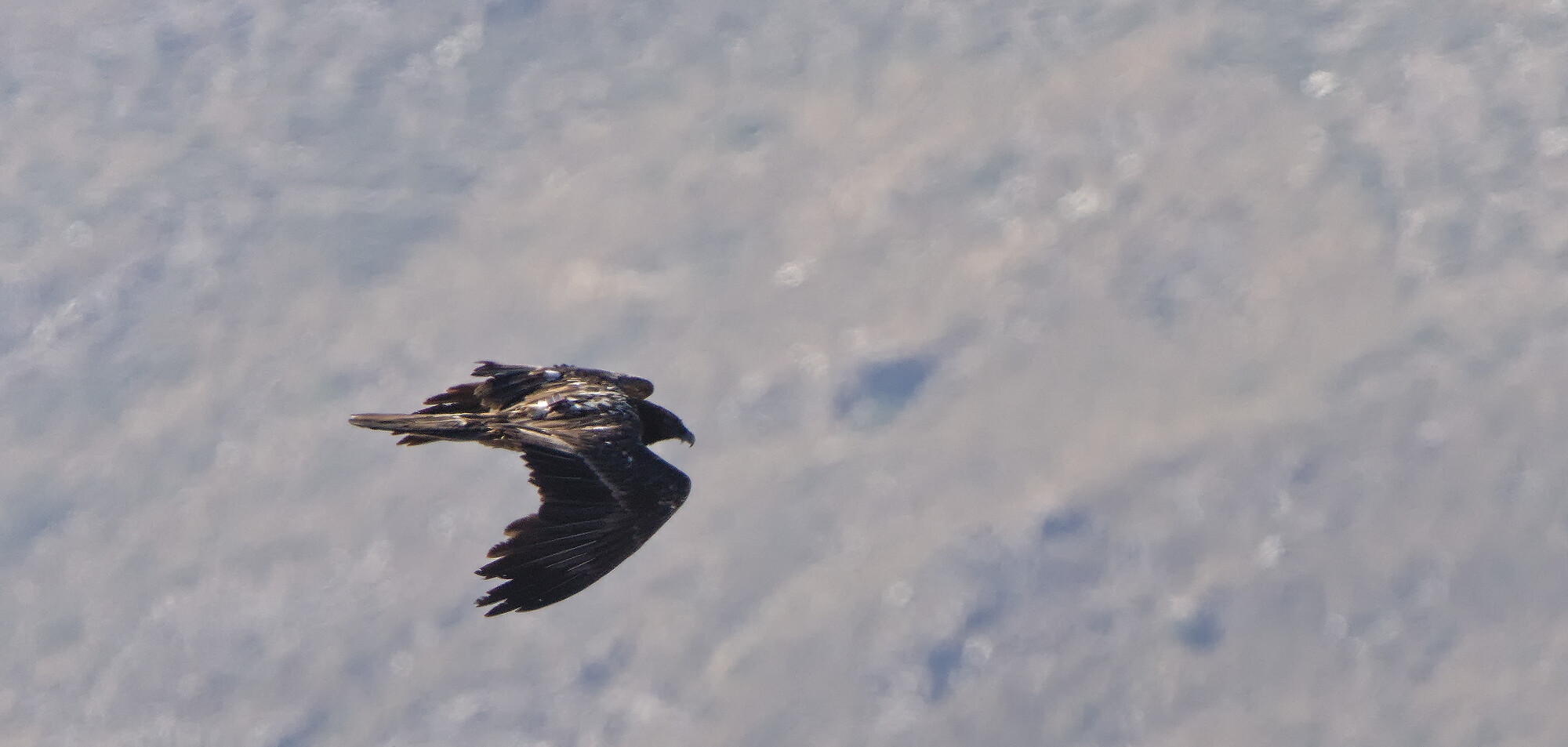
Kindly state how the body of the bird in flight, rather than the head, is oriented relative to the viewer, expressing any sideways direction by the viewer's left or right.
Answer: facing to the right of the viewer
